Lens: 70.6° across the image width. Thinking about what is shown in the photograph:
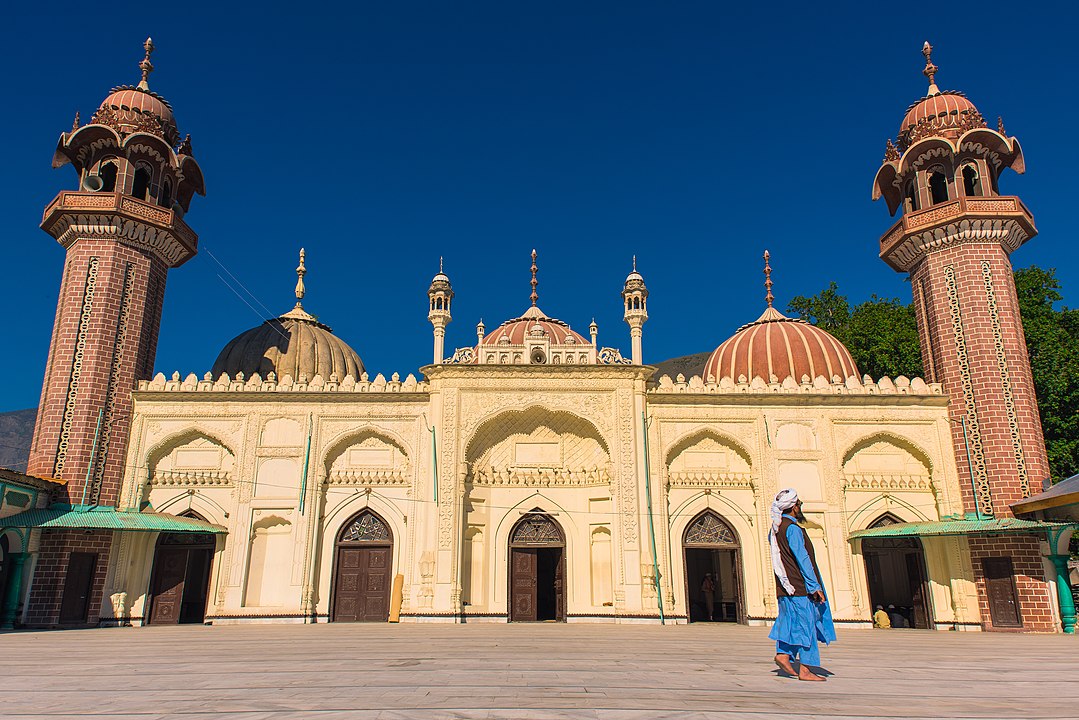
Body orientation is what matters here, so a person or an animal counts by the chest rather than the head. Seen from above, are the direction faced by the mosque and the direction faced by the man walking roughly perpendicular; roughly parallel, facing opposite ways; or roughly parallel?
roughly perpendicular

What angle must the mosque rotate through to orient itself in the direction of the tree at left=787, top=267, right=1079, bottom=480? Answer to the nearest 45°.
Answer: approximately 90° to its left

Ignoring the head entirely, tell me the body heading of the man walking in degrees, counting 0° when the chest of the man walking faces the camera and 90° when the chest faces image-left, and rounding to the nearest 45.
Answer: approximately 270°

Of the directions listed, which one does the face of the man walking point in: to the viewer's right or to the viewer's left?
to the viewer's right

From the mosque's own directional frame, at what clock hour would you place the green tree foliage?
The green tree foliage is roughly at 8 o'clock from the mosque.

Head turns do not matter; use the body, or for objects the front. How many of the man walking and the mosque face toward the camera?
1

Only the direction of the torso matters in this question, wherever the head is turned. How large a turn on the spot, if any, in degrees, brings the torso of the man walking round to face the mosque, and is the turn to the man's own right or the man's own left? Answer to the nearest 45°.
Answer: approximately 135° to the man's own left

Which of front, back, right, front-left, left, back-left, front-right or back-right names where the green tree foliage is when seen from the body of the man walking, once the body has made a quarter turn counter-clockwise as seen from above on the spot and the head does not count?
front

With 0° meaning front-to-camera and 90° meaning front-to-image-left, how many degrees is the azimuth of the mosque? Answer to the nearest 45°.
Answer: approximately 0°

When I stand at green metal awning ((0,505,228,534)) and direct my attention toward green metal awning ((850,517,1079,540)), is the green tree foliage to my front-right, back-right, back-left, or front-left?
front-left

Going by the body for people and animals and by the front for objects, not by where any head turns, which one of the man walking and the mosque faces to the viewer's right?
the man walking

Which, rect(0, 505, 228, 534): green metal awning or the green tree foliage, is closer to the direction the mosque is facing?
the green metal awning

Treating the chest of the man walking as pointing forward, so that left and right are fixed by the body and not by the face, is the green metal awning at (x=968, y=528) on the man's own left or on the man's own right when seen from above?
on the man's own left
